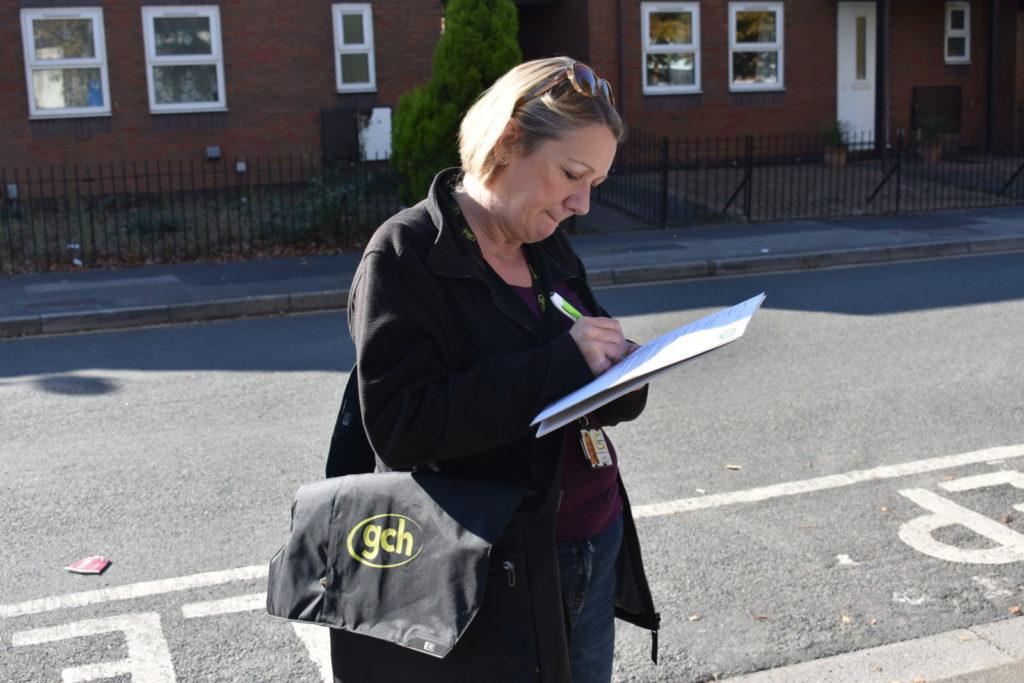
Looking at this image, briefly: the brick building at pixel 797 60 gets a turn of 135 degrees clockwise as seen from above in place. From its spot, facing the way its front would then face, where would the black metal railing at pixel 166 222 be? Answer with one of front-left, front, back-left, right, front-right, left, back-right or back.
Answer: left

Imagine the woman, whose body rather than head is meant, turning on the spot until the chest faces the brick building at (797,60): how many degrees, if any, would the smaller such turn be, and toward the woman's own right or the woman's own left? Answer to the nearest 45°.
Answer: approximately 135° to the woman's own left

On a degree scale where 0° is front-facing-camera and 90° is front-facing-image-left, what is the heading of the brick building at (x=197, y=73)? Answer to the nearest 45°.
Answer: approximately 0°

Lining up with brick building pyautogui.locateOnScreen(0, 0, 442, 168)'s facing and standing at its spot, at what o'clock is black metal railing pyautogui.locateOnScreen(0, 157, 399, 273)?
The black metal railing is roughly at 12 o'clock from the brick building.

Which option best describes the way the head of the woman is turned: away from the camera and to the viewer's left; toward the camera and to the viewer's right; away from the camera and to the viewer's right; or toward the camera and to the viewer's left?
toward the camera and to the viewer's right

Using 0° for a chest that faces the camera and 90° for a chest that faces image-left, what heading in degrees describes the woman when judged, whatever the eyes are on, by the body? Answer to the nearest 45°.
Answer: approximately 315°

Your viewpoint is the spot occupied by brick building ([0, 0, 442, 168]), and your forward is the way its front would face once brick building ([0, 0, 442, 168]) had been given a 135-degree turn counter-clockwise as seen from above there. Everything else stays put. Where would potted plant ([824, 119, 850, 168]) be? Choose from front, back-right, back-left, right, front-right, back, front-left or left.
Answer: front-right

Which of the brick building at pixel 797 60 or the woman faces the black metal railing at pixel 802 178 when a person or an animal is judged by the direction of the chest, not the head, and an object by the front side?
the brick building

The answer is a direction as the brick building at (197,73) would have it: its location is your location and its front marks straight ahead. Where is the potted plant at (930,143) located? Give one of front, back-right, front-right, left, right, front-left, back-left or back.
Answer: left

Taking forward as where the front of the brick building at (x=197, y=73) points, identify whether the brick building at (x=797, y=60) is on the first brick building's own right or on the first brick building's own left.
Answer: on the first brick building's own left

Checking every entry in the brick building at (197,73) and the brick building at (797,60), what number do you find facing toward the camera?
2

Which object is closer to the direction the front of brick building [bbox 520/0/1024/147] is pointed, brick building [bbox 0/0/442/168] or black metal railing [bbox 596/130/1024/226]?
the black metal railing

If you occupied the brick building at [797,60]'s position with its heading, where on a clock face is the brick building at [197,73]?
the brick building at [197,73] is roughly at 2 o'clock from the brick building at [797,60].
